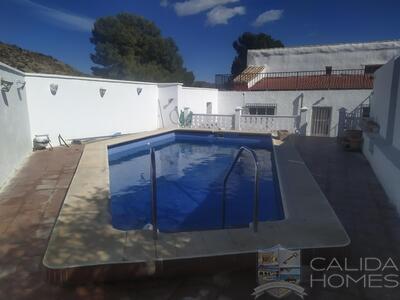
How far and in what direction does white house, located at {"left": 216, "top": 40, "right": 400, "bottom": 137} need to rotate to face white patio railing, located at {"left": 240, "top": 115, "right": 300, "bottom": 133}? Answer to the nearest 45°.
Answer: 0° — it already faces it

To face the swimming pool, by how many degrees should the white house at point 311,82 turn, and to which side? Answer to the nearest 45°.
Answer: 0° — it already faces it

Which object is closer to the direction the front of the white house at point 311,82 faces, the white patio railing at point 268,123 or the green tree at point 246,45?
the white patio railing

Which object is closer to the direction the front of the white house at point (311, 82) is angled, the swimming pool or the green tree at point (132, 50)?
the swimming pool

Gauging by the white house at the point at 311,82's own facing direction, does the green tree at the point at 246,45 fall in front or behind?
behind

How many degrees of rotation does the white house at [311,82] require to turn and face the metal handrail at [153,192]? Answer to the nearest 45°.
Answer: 0° — it already faces it

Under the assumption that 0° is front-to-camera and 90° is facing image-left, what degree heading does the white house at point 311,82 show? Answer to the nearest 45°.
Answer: approximately 0°

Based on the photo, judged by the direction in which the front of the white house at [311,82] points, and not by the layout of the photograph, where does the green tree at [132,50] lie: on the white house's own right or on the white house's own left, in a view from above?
on the white house's own right
